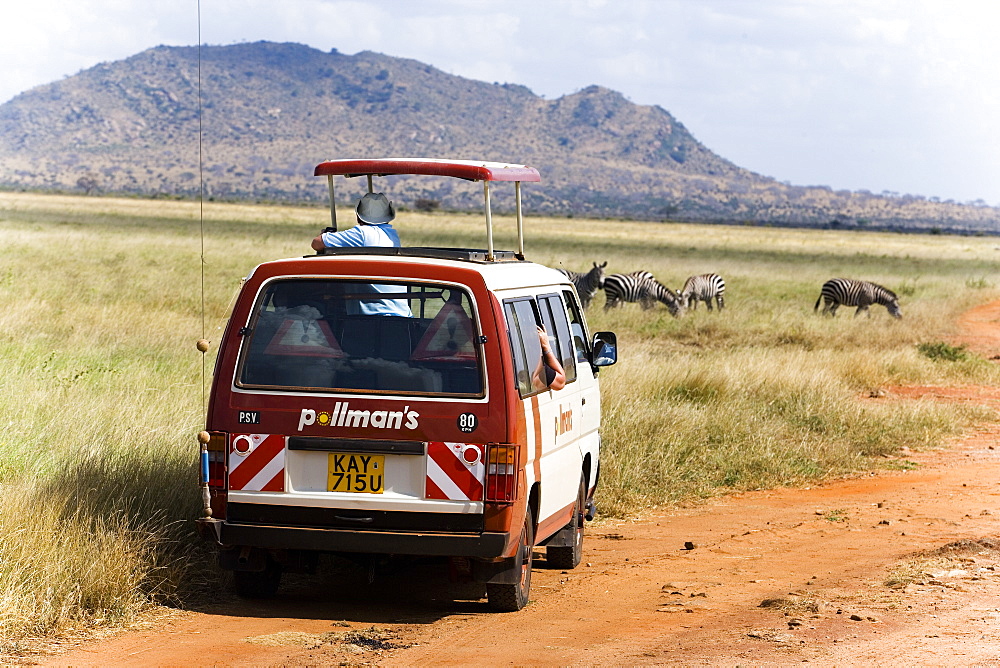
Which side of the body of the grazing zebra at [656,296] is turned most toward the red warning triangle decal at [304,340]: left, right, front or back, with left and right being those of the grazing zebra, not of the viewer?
right

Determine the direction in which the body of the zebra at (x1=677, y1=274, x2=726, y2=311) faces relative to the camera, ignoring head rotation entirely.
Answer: to the viewer's left

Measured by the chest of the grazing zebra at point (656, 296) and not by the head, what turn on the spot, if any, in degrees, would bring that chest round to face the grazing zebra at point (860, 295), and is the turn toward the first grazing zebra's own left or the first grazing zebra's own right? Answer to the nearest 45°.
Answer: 0° — it already faces it

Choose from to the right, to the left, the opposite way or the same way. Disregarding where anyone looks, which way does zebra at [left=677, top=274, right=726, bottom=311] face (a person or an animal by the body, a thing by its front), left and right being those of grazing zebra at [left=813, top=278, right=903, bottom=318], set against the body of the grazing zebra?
the opposite way

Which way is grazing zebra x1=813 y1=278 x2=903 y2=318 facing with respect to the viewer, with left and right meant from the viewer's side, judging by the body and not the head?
facing to the right of the viewer

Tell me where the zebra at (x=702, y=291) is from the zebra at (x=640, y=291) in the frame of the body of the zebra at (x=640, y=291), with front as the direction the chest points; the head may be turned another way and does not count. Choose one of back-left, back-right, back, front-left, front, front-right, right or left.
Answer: front-left

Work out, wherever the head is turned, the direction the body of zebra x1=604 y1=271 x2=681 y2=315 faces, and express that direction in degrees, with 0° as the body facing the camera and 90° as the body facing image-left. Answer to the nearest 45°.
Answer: approximately 270°

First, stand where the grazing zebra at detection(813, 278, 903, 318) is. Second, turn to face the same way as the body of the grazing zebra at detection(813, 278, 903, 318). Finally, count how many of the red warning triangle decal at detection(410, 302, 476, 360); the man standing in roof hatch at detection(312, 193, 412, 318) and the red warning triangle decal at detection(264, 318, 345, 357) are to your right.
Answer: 3

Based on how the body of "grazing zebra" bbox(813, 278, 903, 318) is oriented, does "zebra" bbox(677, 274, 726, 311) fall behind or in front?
behind

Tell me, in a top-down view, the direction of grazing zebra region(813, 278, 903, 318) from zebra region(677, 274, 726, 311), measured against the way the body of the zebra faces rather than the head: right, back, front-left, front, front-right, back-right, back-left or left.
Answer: back

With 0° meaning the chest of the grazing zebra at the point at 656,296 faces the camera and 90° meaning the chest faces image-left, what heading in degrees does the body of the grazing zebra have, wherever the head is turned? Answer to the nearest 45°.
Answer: approximately 270°

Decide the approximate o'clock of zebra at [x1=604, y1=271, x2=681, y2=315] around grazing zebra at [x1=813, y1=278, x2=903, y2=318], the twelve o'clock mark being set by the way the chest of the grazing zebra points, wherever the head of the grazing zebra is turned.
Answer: The zebra is roughly at 5 o'clock from the grazing zebra.

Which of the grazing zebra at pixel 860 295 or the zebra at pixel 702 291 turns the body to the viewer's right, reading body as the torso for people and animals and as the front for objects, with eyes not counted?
the grazing zebra

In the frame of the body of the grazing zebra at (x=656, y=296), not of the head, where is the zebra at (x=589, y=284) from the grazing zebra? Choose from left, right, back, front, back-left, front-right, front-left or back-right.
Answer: back
